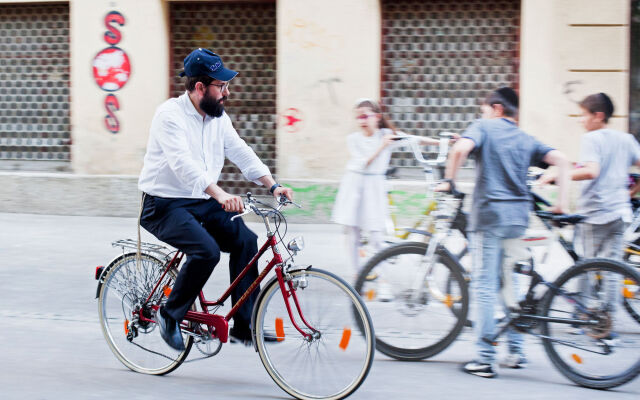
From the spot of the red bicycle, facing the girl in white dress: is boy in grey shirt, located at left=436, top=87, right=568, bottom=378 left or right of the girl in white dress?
right

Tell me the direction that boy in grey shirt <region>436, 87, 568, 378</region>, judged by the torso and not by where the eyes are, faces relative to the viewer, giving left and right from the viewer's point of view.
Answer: facing away from the viewer and to the left of the viewer

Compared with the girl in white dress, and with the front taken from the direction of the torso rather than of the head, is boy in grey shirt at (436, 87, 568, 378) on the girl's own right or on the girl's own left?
on the girl's own left

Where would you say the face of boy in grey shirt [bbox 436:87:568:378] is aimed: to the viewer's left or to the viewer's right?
to the viewer's left

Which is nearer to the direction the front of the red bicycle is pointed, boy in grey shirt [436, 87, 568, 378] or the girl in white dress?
the boy in grey shirt

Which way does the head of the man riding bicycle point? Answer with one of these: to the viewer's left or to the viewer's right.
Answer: to the viewer's right

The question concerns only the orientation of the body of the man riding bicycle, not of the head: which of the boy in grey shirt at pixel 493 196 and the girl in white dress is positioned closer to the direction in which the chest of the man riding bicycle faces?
the boy in grey shirt

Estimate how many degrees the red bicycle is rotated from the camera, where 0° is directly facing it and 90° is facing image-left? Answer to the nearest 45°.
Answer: approximately 315°

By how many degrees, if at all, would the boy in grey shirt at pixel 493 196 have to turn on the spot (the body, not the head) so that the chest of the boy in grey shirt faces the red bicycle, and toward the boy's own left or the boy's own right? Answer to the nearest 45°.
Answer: approximately 90° to the boy's own left
